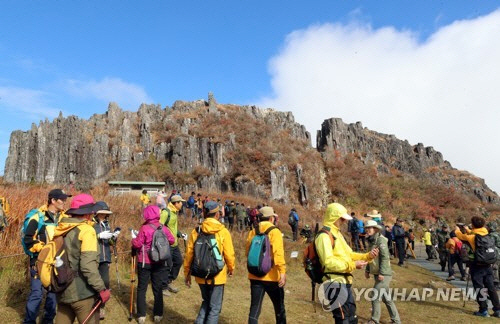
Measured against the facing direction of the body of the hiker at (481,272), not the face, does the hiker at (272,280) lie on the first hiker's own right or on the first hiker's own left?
on the first hiker's own left

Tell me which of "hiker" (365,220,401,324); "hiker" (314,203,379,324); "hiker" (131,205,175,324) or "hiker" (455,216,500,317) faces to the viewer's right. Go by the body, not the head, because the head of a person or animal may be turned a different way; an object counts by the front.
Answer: "hiker" (314,203,379,324)

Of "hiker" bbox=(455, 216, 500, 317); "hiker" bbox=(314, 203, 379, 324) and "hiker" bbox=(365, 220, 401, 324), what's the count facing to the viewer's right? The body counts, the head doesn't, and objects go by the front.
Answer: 1

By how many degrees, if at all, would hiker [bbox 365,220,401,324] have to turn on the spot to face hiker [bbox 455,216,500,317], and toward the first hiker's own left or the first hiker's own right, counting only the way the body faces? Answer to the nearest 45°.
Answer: approximately 135° to the first hiker's own right

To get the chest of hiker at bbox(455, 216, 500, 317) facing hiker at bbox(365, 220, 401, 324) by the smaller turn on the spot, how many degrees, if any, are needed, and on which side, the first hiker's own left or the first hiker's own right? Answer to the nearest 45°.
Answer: approximately 90° to the first hiker's own left

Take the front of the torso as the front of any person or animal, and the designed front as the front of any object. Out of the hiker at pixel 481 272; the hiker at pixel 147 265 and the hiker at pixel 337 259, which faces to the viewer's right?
the hiker at pixel 337 259

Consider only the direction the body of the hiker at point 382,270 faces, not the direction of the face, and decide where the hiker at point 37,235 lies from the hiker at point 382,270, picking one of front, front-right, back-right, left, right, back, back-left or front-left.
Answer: front-left

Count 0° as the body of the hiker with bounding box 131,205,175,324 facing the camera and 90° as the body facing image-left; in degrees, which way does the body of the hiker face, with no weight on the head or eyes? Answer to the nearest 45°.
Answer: approximately 135°

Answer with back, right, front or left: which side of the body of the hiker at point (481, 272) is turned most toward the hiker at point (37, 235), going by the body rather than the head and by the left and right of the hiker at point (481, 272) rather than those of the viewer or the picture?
left

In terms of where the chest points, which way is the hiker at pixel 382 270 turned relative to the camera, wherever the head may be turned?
to the viewer's left

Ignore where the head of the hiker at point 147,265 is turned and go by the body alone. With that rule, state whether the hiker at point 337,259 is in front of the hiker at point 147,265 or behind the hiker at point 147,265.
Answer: behind

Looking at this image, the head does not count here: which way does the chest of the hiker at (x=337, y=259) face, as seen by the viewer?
to the viewer's right

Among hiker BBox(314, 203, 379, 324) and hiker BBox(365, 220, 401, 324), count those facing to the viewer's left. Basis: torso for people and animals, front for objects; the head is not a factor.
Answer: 1
